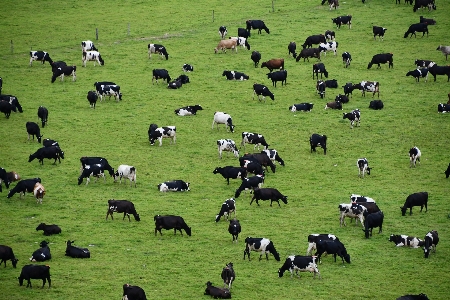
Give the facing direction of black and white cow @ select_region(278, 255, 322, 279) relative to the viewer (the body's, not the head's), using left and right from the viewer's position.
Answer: facing to the left of the viewer

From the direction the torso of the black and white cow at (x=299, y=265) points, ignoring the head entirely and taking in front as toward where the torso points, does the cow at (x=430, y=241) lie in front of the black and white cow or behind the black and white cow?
behind

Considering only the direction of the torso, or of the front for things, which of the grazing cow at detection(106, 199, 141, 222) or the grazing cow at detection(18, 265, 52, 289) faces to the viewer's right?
the grazing cow at detection(106, 199, 141, 222)

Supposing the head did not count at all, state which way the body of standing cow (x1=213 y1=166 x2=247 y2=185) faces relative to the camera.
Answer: to the viewer's left

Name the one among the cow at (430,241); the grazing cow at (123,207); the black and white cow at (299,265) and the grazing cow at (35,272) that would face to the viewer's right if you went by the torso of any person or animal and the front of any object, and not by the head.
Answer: the grazing cow at (123,207)

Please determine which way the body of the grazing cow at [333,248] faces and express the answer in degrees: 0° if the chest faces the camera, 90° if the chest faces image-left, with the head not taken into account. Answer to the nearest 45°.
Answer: approximately 270°

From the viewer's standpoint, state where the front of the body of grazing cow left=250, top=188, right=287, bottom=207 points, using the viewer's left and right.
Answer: facing to the right of the viewer

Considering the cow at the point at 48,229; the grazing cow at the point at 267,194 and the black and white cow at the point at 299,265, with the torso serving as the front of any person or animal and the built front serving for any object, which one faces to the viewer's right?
the grazing cow

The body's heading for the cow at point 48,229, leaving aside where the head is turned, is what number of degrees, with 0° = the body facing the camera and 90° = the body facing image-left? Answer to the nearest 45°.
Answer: approximately 90°

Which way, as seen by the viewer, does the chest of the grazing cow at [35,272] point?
to the viewer's left
